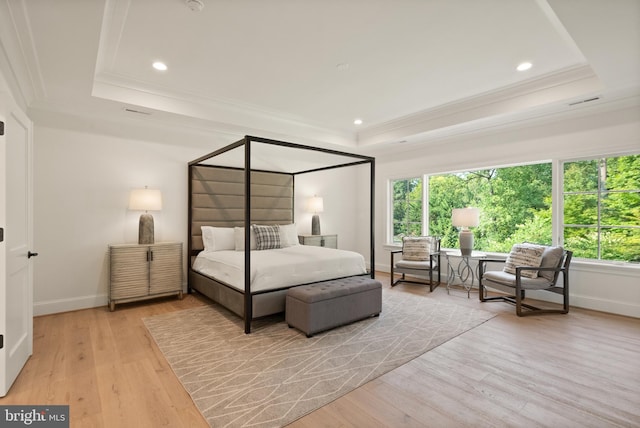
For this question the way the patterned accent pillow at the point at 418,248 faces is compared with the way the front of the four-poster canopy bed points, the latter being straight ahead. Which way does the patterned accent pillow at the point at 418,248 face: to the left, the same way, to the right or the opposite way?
to the right

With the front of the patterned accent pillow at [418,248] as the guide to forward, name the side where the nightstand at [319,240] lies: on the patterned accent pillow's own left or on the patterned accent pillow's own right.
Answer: on the patterned accent pillow's own right

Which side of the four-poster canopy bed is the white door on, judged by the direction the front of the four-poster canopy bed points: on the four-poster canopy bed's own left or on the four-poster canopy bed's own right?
on the four-poster canopy bed's own right

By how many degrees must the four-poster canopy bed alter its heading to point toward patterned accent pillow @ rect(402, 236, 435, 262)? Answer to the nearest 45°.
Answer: approximately 45° to its left

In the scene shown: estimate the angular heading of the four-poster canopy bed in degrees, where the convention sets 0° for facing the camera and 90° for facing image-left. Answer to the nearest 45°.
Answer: approximately 315°

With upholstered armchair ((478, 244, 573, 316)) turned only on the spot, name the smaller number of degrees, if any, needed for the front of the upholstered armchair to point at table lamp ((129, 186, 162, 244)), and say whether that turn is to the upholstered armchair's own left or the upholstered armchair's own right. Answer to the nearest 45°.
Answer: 0° — it already faces it

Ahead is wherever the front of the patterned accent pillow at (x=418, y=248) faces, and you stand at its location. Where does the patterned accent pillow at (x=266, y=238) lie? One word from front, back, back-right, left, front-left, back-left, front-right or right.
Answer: front-right

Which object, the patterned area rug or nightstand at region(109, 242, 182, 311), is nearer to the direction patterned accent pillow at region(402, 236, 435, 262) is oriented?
the patterned area rug
